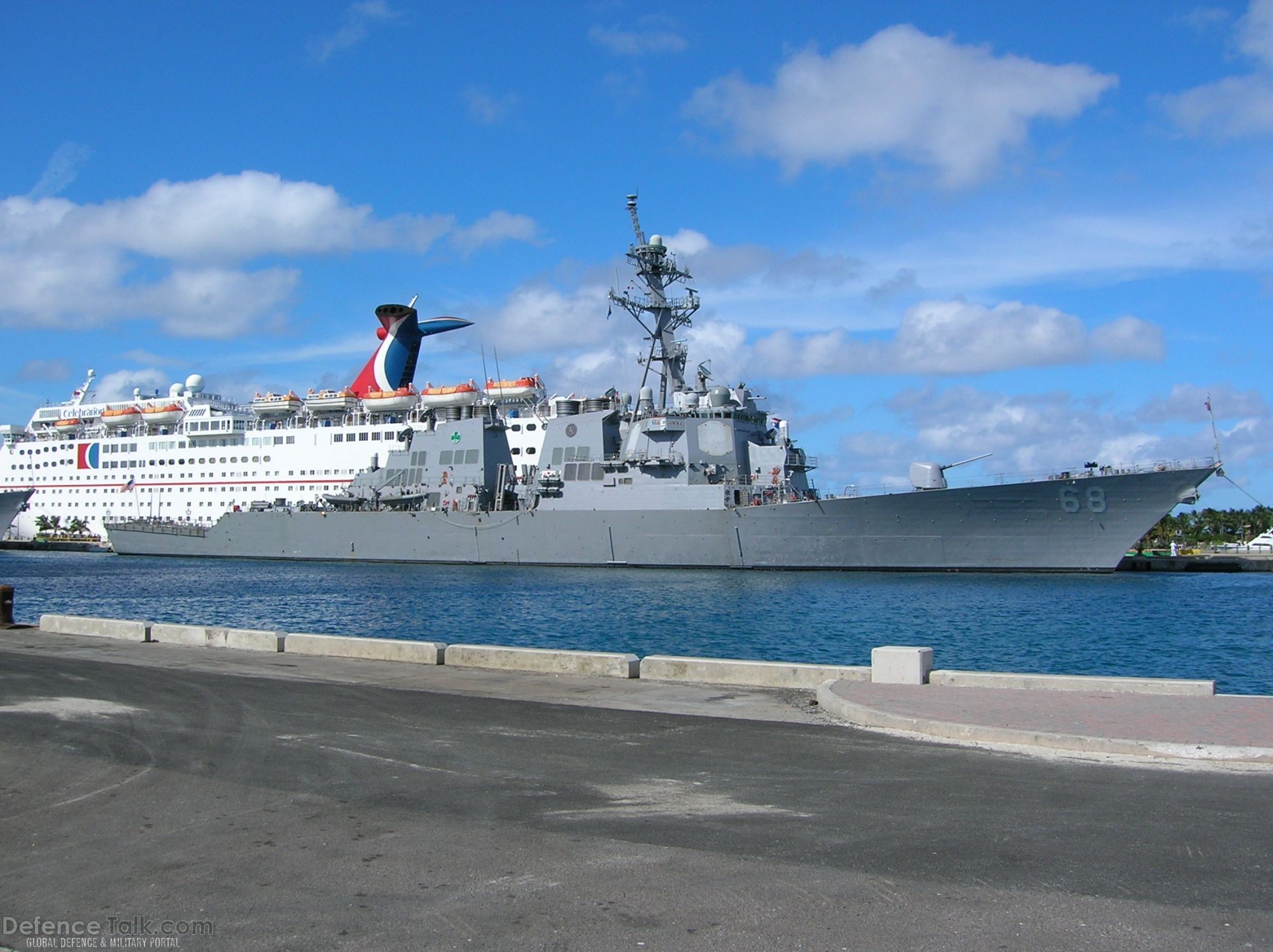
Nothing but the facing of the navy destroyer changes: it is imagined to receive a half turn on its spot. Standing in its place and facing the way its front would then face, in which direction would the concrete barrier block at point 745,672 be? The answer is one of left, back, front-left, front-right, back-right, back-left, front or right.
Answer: left

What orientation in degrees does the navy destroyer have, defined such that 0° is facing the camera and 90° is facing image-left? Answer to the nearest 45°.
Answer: approximately 270°

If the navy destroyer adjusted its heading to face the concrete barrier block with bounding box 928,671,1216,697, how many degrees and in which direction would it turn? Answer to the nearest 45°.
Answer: approximately 90° to its right

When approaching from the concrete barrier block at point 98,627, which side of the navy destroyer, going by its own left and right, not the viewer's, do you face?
right

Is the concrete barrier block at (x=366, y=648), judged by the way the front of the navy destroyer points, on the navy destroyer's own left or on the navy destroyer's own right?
on the navy destroyer's own right

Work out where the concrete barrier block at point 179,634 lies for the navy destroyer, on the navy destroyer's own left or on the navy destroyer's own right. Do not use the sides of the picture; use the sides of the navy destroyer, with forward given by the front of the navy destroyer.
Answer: on the navy destroyer's own right

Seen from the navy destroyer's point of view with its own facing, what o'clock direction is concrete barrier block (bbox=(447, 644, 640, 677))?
The concrete barrier block is roughly at 3 o'clock from the navy destroyer.

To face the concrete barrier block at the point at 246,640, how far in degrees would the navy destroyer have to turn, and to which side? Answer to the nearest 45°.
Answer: approximately 90° to its right

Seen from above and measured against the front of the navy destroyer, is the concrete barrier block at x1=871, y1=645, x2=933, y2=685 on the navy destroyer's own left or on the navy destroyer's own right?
on the navy destroyer's own right
